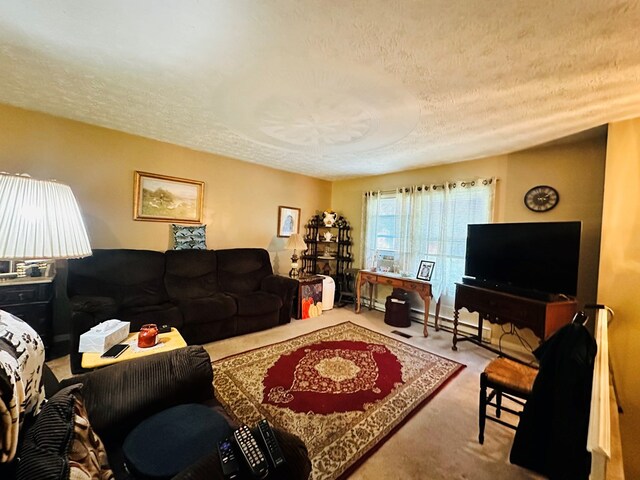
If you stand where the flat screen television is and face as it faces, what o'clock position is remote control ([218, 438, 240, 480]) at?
The remote control is roughly at 11 o'clock from the flat screen television.

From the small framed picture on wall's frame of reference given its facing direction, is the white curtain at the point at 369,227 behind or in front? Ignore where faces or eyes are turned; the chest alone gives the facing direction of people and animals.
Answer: in front

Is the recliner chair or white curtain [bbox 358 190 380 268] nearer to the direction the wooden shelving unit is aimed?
the recliner chair

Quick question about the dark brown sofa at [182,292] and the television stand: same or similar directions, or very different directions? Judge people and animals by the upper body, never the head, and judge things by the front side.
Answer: very different directions

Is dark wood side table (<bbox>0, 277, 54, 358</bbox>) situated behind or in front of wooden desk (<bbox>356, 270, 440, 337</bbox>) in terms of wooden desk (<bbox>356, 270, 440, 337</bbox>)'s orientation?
in front

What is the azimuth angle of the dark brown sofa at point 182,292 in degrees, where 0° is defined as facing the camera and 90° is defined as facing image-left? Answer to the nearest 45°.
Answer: approximately 315°

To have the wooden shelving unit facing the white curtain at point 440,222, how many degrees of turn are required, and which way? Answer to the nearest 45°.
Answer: approximately 45° to its left

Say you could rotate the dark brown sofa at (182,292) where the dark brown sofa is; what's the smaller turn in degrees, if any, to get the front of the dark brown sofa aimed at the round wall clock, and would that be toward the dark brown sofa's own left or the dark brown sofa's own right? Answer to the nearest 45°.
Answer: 0° — it already faces it

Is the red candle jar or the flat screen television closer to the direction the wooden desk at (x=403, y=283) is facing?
the red candle jar

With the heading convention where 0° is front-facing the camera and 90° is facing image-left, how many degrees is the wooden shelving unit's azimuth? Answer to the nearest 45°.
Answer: approximately 0°
